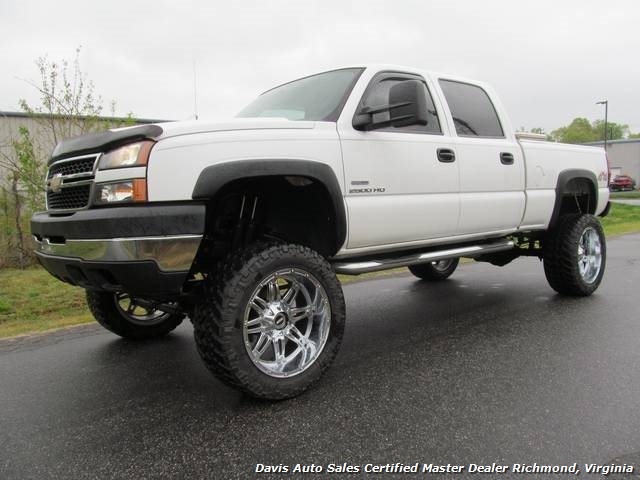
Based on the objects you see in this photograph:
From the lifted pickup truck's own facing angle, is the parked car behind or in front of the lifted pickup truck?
behind

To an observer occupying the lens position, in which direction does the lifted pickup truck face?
facing the viewer and to the left of the viewer
